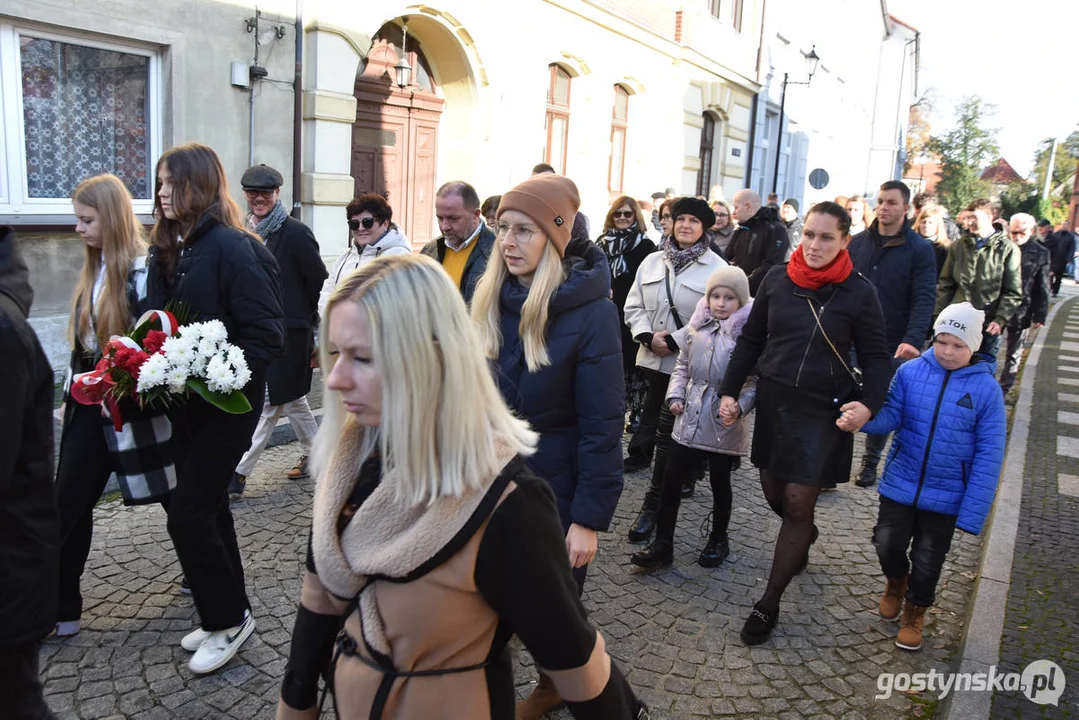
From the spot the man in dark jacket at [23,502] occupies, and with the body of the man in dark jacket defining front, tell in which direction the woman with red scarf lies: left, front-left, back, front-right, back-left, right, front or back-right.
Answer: back

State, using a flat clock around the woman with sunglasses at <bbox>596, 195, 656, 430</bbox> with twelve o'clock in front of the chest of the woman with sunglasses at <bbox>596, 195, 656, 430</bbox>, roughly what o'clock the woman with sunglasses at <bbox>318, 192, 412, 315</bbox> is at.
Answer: the woman with sunglasses at <bbox>318, 192, 412, 315</bbox> is roughly at 2 o'clock from the woman with sunglasses at <bbox>596, 195, 656, 430</bbox>.

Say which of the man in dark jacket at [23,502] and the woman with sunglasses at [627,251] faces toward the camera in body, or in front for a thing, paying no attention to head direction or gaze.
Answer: the woman with sunglasses

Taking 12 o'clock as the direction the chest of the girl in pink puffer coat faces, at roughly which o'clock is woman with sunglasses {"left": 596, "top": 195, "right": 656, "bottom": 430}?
The woman with sunglasses is roughly at 4 o'clock from the girl in pink puffer coat.

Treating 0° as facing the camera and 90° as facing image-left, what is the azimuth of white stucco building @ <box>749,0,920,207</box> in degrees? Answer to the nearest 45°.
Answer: approximately 315°

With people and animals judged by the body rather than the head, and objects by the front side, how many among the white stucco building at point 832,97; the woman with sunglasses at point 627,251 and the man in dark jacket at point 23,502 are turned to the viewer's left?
1

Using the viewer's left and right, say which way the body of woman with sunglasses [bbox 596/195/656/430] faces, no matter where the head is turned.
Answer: facing the viewer

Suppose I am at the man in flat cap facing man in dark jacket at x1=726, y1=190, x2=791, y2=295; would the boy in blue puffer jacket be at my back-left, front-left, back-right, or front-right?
front-right

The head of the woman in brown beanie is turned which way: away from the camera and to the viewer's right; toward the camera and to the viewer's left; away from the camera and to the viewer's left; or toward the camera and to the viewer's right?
toward the camera and to the viewer's left

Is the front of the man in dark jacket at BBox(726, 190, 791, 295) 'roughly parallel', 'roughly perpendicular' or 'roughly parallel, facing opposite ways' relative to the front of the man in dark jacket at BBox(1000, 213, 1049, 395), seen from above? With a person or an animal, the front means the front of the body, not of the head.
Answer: roughly parallel

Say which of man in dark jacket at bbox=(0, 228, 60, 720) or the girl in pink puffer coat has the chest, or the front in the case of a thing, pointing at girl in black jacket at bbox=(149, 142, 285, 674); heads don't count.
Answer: the girl in pink puffer coat

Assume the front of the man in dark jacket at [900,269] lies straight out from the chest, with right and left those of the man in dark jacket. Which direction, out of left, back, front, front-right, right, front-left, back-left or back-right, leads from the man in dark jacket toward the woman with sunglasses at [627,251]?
front-right

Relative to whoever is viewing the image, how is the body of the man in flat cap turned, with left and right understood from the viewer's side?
facing the viewer and to the left of the viewer

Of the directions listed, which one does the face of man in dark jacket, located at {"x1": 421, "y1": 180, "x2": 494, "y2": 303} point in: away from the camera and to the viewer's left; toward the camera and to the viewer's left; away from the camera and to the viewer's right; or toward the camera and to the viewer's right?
toward the camera and to the viewer's left

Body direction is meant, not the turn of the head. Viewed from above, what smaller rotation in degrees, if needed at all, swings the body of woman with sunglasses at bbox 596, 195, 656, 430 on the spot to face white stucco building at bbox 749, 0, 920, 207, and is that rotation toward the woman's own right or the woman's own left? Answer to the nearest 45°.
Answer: approximately 180°

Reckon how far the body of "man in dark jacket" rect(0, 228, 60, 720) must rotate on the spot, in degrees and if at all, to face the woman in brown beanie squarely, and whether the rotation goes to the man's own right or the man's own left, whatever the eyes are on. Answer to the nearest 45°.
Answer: approximately 180°

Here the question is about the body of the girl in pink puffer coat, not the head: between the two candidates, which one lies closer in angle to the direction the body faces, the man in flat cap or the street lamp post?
the man in flat cap
